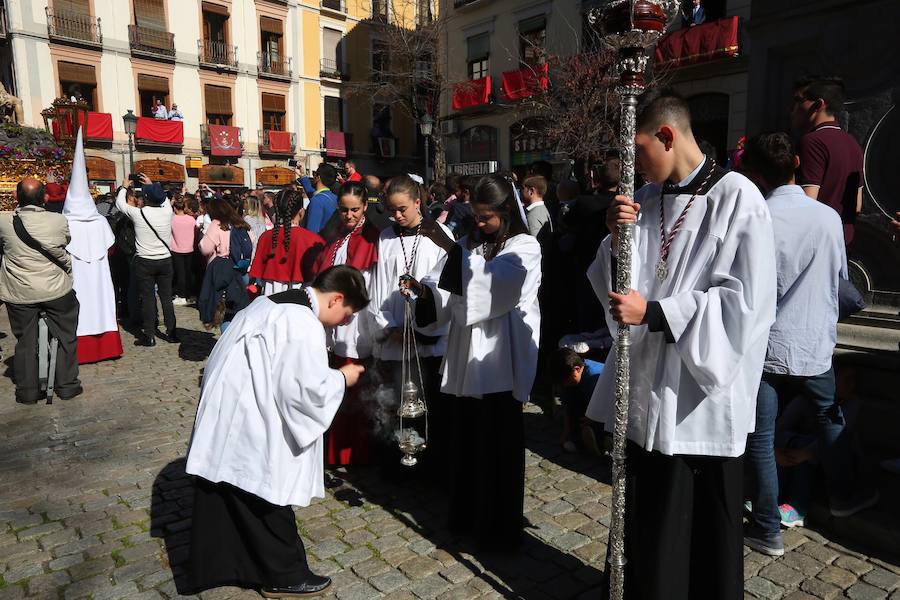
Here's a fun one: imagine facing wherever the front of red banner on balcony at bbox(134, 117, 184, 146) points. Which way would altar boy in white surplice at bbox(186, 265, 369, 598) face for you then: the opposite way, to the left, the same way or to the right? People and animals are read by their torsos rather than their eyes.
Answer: to the left

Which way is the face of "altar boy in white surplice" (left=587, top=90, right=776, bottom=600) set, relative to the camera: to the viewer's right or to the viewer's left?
to the viewer's left

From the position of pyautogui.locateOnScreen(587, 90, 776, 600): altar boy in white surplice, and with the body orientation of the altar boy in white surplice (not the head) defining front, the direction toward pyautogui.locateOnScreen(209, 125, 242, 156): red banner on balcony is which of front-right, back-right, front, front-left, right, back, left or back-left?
right

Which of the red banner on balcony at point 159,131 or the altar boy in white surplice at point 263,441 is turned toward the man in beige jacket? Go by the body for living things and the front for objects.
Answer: the red banner on balcony

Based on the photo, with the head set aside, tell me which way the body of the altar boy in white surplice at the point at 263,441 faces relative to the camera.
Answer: to the viewer's right

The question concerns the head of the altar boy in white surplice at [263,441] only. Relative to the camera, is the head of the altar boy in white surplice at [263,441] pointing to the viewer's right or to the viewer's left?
to the viewer's right

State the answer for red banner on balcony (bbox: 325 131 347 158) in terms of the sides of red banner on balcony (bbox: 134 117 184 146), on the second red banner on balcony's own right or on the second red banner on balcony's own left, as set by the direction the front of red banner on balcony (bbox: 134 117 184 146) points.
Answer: on the second red banner on balcony's own left

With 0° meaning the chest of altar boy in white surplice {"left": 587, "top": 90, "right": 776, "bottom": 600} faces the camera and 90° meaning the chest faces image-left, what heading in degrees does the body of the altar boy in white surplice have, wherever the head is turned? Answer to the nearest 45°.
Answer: approximately 45°

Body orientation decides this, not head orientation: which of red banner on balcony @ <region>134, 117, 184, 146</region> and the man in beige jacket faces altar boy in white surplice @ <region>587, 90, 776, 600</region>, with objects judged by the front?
the red banner on balcony

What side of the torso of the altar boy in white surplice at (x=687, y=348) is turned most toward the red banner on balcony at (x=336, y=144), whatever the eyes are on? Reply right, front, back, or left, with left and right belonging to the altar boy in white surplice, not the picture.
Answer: right

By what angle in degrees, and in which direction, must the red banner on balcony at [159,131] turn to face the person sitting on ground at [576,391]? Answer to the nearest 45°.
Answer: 0° — it already faces them

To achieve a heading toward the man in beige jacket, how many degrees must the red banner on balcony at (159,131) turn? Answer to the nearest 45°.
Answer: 0° — it already faces them

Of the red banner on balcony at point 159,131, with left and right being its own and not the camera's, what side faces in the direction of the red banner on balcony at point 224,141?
left

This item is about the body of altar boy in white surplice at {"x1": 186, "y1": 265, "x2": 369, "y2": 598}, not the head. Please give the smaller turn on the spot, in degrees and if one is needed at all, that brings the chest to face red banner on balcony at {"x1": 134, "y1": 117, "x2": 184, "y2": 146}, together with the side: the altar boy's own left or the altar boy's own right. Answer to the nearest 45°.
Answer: approximately 90° to the altar boy's own left

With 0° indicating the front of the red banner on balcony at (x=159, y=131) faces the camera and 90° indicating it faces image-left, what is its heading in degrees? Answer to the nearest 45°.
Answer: approximately 0°

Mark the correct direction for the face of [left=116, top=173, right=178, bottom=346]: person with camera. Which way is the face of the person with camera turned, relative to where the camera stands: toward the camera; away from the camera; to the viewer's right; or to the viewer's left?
away from the camera

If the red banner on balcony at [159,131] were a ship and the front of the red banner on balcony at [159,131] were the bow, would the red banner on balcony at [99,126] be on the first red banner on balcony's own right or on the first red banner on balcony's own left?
on the first red banner on balcony's own right

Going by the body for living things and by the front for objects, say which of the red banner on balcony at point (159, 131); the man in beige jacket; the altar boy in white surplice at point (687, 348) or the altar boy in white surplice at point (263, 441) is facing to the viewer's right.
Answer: the altar boy in white surplice at point (263, 441)
